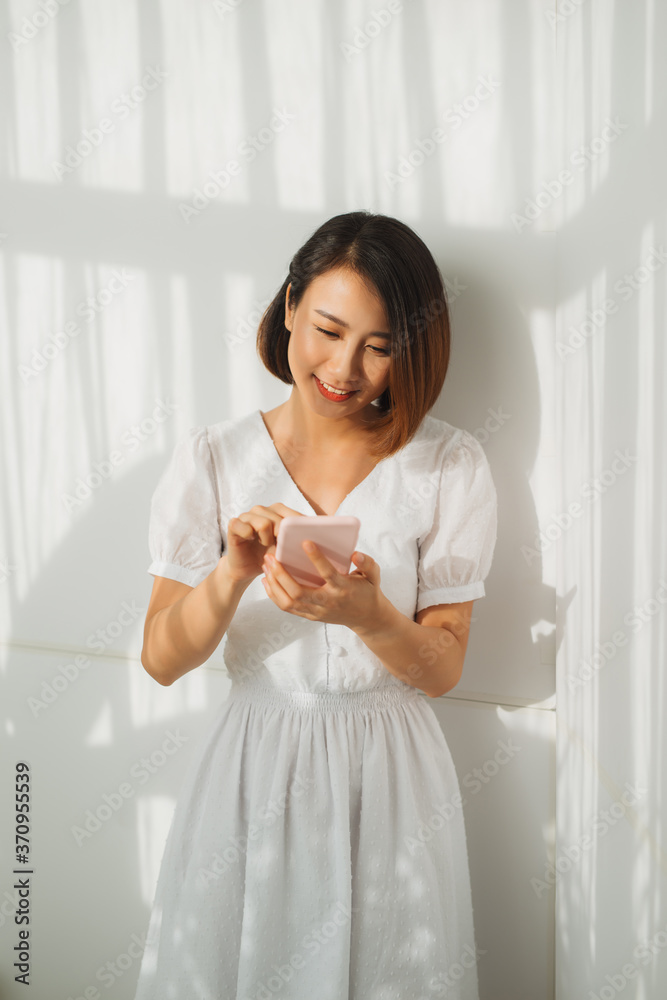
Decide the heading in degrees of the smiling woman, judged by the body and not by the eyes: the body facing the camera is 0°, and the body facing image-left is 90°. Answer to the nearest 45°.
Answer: approximately 0°
